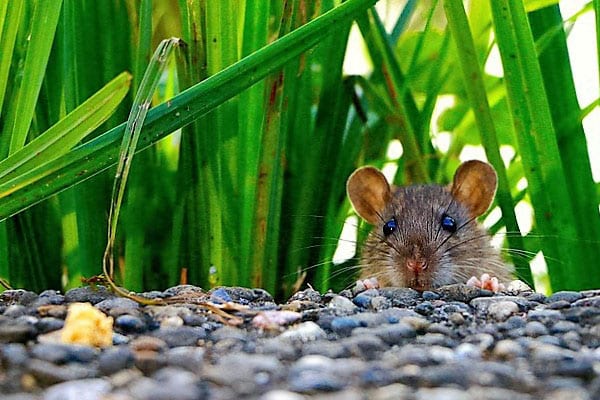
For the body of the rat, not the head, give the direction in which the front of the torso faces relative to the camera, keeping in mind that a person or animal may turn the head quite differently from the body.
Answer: toward the camera

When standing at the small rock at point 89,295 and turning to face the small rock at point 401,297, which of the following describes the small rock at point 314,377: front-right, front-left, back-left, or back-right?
front-right

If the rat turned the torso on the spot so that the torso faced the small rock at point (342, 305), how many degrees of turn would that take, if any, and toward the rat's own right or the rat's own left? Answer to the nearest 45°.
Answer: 0° — it already faces it

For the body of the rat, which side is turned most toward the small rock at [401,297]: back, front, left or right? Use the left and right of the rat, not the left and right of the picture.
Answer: front

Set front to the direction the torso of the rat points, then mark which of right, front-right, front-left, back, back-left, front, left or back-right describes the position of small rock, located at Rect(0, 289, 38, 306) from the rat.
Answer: front-right

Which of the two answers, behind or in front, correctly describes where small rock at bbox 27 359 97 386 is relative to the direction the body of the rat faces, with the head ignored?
in front

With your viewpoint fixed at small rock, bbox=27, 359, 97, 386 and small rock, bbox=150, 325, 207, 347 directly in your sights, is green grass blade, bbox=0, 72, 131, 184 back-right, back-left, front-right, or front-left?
front-left

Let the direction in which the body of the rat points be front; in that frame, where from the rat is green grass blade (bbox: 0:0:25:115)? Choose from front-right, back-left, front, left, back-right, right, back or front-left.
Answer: front-right

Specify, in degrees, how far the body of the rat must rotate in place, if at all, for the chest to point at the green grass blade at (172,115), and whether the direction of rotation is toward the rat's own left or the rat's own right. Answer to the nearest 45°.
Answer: approximately 45° to the rat's own right

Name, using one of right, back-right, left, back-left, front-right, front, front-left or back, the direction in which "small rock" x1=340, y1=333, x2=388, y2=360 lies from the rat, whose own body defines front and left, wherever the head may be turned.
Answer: front

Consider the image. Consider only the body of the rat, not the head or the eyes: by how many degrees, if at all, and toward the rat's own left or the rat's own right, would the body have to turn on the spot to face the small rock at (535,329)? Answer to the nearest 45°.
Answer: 0° — it already faces it

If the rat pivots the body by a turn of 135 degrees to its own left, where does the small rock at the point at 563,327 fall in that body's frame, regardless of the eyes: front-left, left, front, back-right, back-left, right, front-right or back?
back-right

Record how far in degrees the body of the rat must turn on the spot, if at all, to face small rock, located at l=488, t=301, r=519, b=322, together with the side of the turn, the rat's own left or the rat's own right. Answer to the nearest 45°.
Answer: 0° — it already faces it

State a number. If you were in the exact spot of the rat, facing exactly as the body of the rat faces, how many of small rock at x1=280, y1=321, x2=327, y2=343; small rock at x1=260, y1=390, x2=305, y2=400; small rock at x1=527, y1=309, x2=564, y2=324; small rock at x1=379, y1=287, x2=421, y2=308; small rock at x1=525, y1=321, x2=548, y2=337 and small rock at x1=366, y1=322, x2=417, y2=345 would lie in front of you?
6

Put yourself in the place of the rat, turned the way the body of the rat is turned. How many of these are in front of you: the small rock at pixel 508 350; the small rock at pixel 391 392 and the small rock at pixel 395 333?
3
